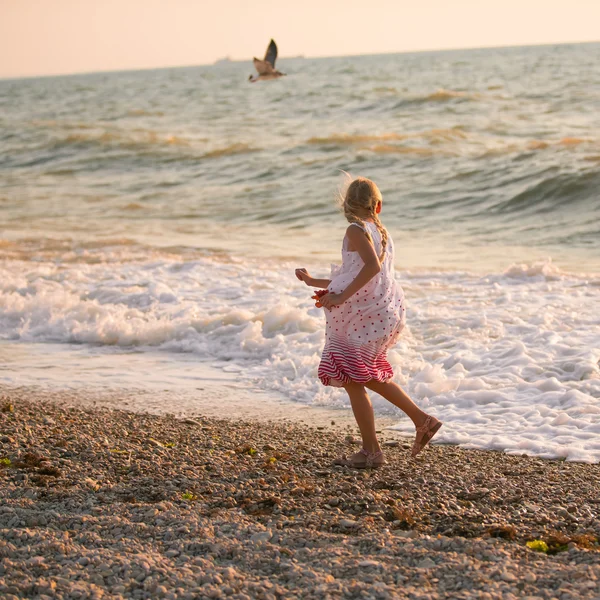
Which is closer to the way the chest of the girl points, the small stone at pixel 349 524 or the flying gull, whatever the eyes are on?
the flying gull

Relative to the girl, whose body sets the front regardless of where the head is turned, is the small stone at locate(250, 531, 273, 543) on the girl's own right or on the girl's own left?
on the girl's own left

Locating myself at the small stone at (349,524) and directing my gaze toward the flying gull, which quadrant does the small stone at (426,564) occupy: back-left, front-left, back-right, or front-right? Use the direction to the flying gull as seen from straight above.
back-right

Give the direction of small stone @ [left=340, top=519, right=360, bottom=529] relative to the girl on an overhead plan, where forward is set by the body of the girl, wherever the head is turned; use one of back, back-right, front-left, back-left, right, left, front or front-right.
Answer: back-left

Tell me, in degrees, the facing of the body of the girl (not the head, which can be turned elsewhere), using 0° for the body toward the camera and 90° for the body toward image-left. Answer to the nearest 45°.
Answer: approximately 135°

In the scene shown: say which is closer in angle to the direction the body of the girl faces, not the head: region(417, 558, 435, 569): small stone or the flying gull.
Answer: the flying gull

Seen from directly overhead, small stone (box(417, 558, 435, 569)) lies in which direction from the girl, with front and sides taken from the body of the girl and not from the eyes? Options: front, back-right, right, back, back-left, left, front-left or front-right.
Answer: back-left

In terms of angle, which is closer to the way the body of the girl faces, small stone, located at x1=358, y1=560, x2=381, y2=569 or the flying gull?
the flying gull

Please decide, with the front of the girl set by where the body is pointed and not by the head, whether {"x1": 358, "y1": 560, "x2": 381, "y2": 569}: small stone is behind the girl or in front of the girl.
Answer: behind

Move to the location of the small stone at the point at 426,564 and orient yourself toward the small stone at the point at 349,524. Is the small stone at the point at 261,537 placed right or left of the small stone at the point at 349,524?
left
